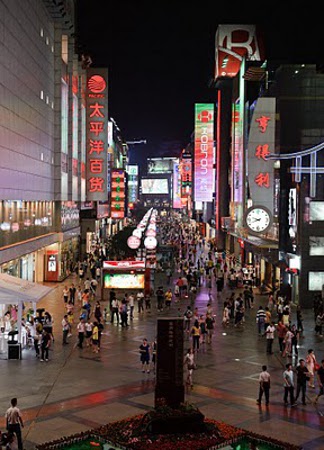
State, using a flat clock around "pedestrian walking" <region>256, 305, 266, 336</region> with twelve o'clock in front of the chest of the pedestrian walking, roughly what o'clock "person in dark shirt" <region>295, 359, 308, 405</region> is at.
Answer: The person in dark shirt is roughly at 6 o'clock from the pedestrian walking.

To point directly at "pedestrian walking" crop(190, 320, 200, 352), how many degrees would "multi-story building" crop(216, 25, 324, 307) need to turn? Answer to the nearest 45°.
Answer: approximately 45° to its left

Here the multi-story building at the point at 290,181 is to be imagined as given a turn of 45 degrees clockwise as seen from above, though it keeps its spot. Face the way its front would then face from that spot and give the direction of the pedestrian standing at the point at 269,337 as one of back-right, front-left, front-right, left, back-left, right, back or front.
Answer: left

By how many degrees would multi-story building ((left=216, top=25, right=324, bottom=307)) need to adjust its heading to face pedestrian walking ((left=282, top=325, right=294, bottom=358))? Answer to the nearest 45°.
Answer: approximately 45° to its left

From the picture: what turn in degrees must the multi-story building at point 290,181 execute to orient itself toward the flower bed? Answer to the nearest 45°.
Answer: approximately 45° to its left

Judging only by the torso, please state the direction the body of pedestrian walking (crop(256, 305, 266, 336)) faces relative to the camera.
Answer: away from the camera

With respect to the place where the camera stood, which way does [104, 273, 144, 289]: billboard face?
facing the viewer

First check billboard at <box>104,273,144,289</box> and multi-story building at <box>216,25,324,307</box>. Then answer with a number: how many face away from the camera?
0

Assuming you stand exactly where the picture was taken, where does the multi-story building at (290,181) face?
facing the viewer and to the left of the viewer
